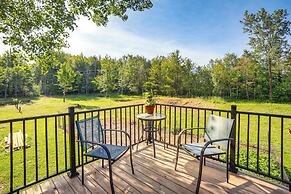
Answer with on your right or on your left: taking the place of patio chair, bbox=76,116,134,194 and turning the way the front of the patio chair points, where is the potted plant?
on your left

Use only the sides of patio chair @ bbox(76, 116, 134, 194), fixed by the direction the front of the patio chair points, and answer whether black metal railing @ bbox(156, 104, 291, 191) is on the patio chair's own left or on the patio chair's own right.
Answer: on the patio chair's own left

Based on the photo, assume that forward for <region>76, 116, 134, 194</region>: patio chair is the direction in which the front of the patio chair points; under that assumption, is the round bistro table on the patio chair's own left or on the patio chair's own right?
on the patio chair's own left

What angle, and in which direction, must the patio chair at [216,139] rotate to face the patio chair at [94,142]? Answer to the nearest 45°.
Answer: approximately 45° to its right

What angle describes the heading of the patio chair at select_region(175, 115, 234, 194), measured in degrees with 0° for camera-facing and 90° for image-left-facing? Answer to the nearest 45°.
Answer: approximately 45°

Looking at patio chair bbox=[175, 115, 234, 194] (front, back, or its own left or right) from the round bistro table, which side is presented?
right

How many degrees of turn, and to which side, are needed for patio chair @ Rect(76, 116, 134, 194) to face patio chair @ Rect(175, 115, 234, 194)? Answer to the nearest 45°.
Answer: approximately 45° to its left

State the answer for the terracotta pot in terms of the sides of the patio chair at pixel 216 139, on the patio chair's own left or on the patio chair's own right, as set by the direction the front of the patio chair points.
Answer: on the patio chair's own right

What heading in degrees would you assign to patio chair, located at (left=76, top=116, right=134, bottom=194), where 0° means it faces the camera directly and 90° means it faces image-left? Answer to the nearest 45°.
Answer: approximately 315°
